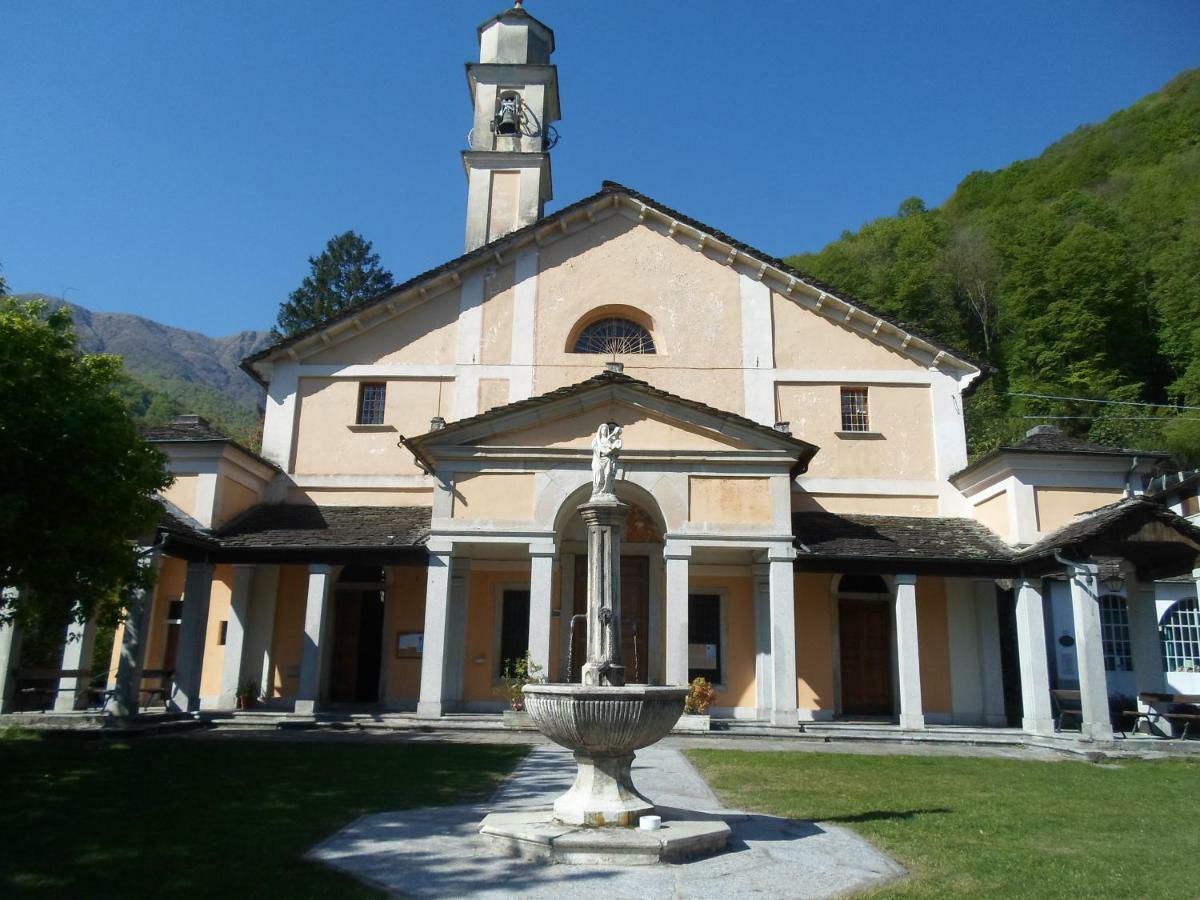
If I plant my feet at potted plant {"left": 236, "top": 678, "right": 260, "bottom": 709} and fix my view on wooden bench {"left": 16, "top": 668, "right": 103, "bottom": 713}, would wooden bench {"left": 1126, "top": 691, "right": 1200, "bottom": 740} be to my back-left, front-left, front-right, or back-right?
back-left

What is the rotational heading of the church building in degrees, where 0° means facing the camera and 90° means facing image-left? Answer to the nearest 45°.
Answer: approximately 0°

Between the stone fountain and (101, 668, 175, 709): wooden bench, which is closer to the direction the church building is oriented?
the stone fountain

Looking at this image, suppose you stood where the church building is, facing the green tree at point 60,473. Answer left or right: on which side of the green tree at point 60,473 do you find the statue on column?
left

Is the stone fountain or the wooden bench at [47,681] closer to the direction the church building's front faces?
the stone fountain

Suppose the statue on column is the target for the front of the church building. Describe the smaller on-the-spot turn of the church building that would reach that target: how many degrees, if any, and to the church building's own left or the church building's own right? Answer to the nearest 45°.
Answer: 0° — it already faces it

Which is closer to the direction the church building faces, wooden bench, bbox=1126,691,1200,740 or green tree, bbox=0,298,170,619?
the green tree

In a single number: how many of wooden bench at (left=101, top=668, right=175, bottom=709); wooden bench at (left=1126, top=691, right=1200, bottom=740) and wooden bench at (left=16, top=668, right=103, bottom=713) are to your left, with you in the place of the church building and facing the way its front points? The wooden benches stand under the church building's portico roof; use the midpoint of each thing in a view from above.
1

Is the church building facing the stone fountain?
yes
